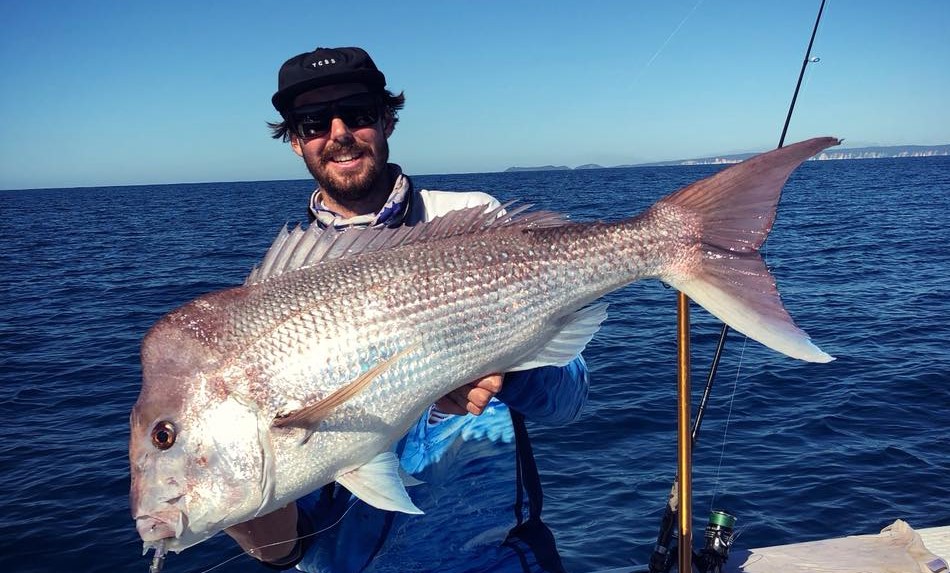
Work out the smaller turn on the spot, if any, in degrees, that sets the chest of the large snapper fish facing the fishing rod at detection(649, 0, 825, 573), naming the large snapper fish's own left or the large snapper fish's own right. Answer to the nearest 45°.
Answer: approximately 135° to the large snapper fish's own right

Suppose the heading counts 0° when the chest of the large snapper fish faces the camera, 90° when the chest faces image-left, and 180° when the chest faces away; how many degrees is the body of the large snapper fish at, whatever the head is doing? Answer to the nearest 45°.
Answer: approximately 90°
